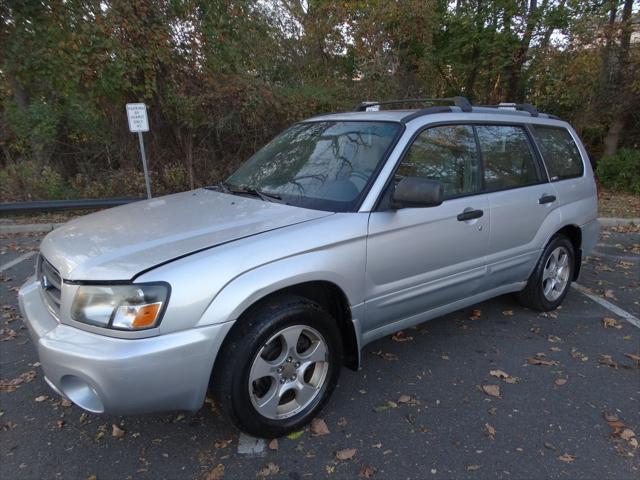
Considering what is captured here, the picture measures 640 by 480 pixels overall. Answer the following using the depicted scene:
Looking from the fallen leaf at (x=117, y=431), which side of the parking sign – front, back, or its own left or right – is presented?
front

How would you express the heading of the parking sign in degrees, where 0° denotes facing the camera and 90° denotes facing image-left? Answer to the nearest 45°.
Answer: approximately 0°

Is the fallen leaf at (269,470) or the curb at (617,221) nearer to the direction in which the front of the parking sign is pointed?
the fallen leaf

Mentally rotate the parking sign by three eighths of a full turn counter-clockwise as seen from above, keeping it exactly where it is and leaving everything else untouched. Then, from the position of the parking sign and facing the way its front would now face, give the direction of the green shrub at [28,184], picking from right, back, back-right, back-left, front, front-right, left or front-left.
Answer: left

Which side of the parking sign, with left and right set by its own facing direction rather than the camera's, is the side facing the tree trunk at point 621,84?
left

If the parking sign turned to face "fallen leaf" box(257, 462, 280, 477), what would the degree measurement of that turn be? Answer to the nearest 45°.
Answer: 0° — it already faces it

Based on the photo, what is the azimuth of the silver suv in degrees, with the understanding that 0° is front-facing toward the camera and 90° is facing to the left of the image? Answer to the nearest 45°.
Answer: approximately 45°

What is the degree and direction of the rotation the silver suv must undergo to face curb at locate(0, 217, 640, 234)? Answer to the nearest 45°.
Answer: approximately 90° to its right

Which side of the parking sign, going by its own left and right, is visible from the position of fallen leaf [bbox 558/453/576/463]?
front

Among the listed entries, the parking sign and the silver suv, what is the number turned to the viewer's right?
0
